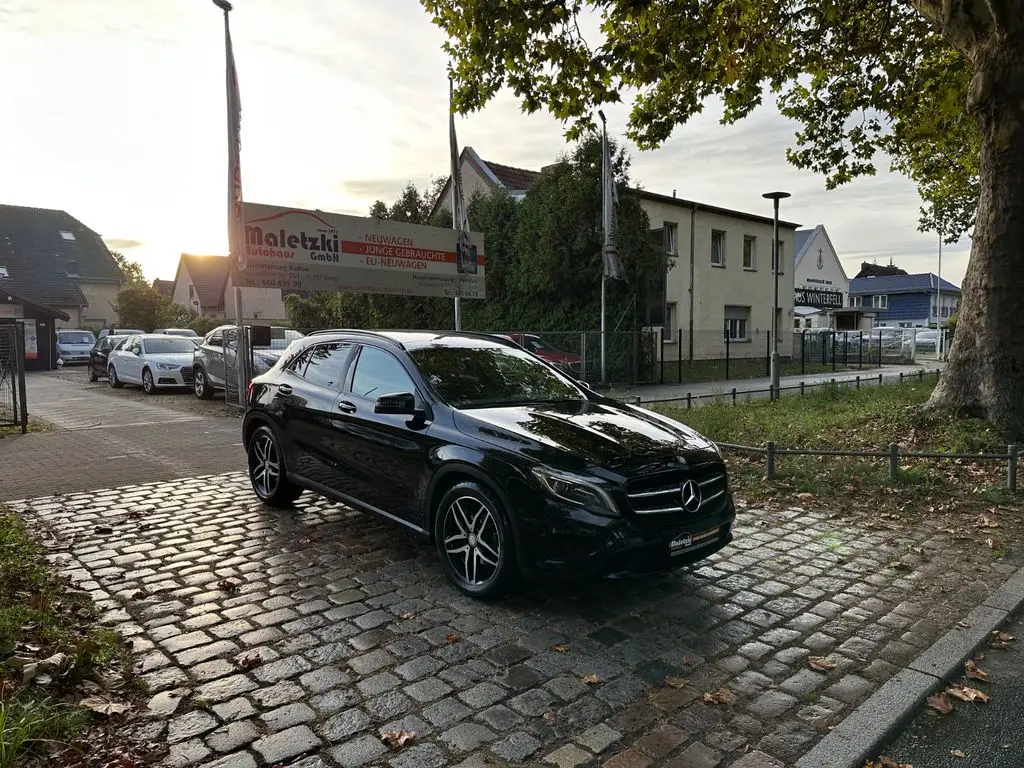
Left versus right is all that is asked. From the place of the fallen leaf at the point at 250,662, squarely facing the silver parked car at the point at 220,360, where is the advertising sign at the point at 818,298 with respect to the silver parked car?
right

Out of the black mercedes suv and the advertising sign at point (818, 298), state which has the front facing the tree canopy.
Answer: the advertising sign

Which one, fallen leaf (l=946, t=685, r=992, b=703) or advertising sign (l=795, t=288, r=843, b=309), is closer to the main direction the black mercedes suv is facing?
the fallen leaf

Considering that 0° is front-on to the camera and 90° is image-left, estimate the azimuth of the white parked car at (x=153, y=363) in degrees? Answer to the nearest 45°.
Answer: approximately 315°

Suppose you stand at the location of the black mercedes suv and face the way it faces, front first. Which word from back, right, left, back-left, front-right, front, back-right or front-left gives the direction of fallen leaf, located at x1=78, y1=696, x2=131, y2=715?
right

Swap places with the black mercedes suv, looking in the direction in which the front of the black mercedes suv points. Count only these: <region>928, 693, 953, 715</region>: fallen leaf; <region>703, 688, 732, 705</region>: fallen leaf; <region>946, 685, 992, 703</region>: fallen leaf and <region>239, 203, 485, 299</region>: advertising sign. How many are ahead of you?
3

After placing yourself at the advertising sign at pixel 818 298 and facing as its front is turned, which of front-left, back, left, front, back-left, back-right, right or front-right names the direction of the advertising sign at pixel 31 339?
front-right

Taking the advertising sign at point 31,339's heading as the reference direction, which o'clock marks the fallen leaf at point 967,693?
The fallen leaf is roughly at 12 o'clock from the advertising sign.

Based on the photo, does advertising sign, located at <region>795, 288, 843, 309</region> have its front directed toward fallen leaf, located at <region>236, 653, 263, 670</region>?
yes

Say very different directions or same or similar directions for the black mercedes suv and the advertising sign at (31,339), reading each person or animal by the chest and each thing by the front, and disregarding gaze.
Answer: same or similar directions

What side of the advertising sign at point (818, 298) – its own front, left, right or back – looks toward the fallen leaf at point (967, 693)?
front

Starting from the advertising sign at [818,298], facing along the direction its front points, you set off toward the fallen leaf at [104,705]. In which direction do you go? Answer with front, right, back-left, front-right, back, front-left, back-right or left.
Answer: front

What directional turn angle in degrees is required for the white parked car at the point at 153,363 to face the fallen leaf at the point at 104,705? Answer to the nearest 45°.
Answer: approximately 45° to its right

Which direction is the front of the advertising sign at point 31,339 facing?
toward the camera

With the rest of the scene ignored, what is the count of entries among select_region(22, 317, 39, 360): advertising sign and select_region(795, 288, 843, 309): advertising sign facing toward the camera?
2

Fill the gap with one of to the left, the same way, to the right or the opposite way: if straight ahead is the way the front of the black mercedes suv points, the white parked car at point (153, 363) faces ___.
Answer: the same way

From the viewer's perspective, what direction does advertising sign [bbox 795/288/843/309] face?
toward the camera
